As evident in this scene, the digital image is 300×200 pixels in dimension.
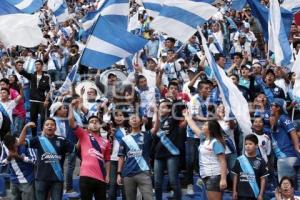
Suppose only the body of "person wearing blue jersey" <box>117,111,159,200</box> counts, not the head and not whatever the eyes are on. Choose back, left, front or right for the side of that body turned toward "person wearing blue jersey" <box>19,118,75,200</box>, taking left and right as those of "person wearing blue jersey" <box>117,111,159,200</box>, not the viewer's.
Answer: right

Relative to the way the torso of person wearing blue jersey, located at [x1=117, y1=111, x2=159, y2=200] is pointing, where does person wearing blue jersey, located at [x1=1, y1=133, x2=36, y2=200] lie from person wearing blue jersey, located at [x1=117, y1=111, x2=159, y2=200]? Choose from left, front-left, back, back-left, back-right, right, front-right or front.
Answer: right

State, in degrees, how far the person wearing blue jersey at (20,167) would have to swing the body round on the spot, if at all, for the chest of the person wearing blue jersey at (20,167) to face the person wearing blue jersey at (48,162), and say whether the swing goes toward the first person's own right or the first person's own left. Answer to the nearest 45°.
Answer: approximately 45° to the first person's own left

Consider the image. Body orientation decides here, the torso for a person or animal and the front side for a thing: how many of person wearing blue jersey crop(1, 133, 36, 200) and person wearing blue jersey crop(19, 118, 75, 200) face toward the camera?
2

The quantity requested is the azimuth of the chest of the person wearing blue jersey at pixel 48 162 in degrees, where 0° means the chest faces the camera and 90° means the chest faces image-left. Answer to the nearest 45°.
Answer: approximately 0°

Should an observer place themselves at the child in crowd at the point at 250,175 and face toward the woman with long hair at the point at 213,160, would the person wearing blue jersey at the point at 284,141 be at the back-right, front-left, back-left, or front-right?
back-right
